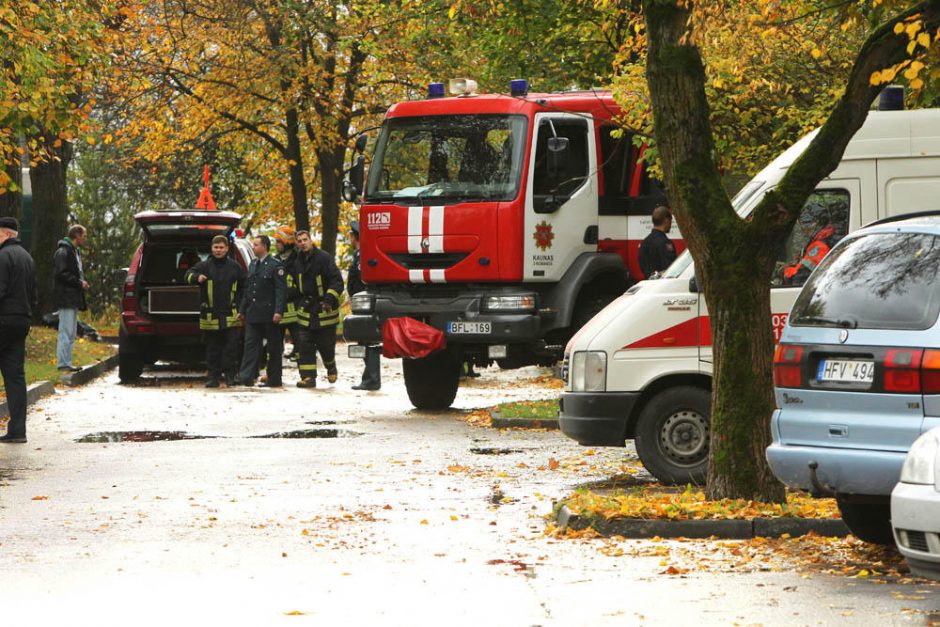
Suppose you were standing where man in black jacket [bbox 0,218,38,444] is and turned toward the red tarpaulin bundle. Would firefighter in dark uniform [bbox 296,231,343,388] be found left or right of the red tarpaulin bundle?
left

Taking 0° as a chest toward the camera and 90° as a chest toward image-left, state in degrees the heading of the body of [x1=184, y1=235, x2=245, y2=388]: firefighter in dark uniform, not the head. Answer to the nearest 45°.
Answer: approximately 0°

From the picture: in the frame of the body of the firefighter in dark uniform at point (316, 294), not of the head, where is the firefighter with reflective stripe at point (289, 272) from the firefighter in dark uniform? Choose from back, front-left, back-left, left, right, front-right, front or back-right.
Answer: right

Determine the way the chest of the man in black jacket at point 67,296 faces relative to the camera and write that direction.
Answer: to the viewer's right

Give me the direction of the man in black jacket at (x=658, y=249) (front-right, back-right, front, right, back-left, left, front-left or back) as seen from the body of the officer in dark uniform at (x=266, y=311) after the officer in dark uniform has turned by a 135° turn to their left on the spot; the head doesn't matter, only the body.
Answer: front-right

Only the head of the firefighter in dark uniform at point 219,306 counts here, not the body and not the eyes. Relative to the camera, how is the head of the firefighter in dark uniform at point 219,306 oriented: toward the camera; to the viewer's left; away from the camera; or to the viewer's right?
toward the camera

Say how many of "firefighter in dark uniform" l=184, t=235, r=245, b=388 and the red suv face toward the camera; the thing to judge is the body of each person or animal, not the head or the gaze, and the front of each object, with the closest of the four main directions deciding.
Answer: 1

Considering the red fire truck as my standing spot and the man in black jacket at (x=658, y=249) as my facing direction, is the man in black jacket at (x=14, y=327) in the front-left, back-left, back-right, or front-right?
back-right

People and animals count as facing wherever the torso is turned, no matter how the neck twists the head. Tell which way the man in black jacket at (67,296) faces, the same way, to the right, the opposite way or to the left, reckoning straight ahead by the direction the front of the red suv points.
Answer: to the right

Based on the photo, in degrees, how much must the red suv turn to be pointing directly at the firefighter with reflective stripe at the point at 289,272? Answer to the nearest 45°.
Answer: approximately 135° to its right

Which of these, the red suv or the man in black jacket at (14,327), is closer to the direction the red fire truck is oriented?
the man in black jacket

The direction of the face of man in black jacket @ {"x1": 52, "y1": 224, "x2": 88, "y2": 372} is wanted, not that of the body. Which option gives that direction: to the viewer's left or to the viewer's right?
to the viewer's right

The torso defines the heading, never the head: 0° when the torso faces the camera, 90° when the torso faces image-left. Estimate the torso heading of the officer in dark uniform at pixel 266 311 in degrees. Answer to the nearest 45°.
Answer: approximately 45°

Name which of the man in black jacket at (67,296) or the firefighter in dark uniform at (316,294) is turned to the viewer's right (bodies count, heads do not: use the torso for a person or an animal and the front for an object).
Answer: the man in black jacket
